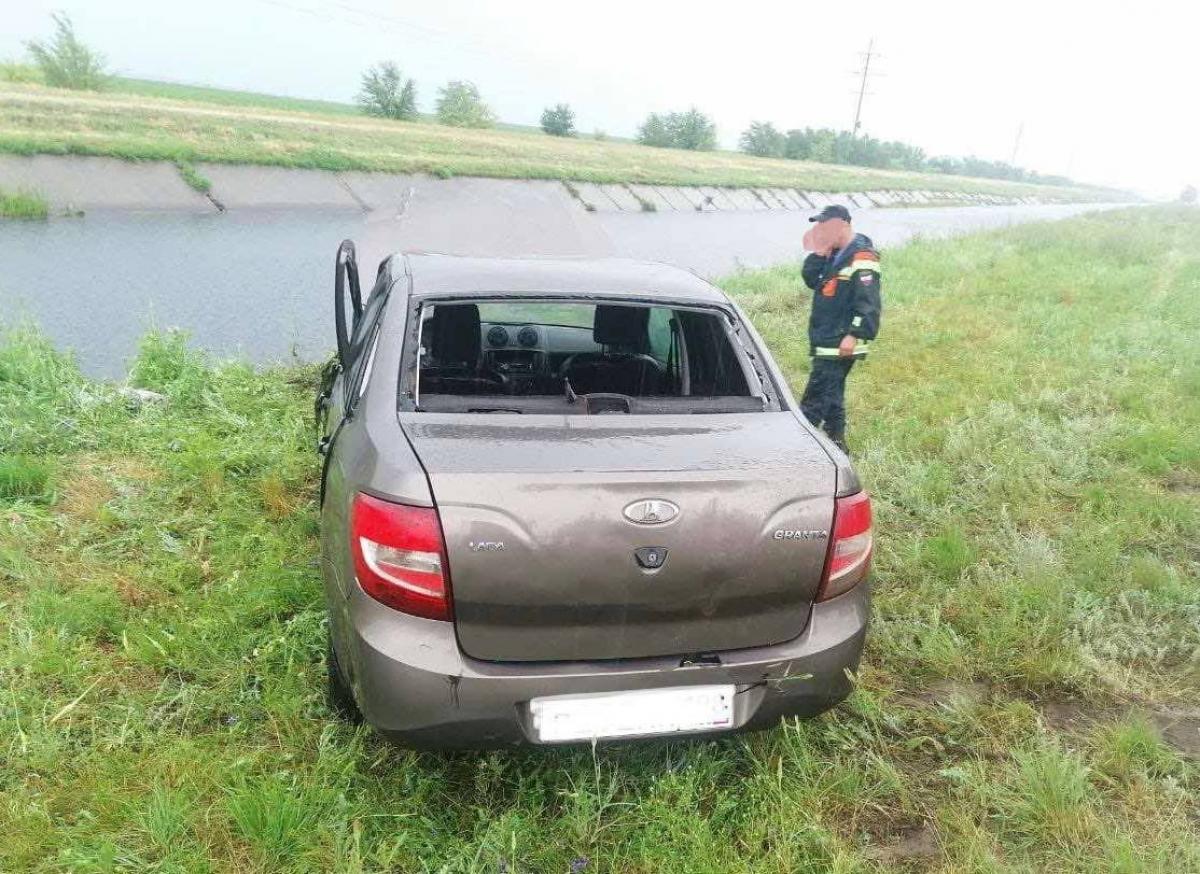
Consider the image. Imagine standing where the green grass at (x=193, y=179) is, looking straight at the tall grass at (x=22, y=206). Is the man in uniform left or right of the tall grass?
left

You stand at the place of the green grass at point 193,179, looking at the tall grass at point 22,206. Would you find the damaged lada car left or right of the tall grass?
left

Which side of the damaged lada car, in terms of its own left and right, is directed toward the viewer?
back

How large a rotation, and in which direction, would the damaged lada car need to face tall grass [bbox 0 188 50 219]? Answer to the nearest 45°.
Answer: approximately 45° to its left

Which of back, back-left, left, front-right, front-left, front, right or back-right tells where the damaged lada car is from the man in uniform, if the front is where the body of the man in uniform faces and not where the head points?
front-left

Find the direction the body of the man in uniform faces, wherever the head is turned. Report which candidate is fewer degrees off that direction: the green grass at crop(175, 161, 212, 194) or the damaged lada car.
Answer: the damaged lada car

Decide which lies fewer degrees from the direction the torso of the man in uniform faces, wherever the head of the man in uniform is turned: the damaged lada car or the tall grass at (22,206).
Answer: the damaged lada car

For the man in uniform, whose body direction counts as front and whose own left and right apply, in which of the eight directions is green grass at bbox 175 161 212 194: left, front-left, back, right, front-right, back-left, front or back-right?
right

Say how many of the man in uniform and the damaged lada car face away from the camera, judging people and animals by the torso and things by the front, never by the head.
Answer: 1

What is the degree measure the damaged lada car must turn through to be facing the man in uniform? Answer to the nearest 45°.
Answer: approximately 45° to its right

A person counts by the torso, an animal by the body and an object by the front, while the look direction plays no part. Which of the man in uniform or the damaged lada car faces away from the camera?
the damaged lada car

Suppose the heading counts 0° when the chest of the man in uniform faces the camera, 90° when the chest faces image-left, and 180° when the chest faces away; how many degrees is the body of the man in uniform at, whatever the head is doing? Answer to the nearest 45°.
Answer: approximately 45°

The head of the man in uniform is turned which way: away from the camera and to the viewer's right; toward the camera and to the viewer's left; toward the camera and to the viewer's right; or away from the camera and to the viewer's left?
toward the camera and to the viewer's left

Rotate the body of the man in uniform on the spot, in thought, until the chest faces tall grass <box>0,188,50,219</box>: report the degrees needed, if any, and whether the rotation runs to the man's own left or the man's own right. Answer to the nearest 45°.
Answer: approximately 90° to the man's own right
